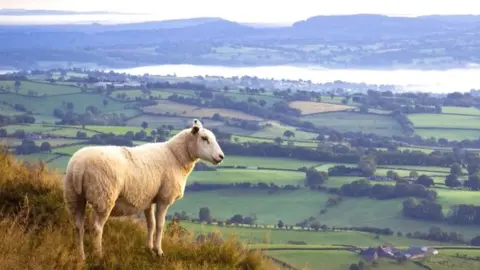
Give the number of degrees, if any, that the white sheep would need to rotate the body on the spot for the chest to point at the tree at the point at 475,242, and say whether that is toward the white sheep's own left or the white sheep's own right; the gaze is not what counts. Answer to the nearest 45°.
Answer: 0° — it already faces it

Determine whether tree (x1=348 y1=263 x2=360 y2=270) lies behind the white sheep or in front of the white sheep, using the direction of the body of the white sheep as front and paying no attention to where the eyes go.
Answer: in front

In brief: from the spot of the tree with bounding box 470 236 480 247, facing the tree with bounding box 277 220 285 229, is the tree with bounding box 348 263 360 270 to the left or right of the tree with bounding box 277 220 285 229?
left

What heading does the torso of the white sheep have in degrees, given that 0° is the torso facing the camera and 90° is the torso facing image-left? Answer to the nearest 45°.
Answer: approximately 225°

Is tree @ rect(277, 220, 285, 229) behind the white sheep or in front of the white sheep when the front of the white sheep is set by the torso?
in front
